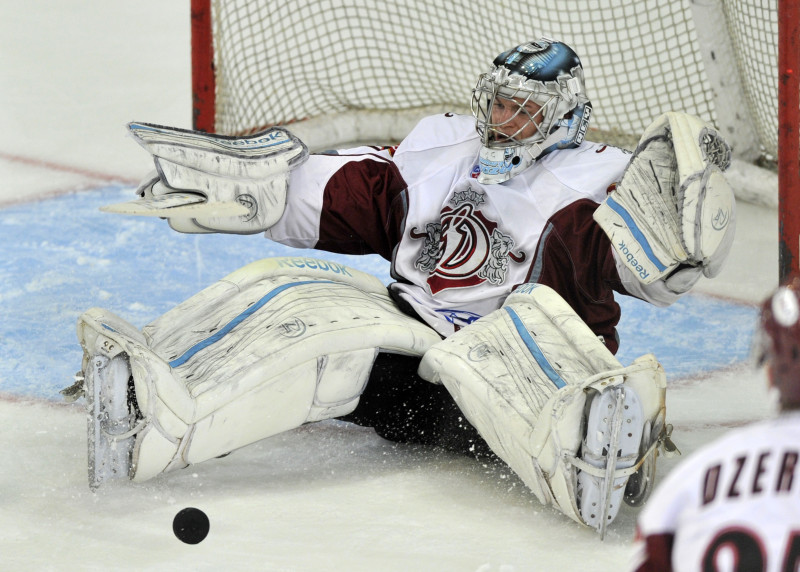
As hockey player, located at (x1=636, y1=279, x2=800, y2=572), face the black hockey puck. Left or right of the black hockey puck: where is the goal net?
right

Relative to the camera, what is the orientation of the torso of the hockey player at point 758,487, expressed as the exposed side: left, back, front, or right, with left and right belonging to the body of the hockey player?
back

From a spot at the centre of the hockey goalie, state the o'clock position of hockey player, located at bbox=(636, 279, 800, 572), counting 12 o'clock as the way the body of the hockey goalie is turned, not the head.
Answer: The hockey player is roughly at 10 o'clock from the hockey goalie.

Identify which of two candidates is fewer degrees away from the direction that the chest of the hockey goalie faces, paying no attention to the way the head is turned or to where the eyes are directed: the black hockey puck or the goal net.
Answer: the black hockey puck

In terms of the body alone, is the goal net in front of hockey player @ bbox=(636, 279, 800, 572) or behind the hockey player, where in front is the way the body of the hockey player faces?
in front

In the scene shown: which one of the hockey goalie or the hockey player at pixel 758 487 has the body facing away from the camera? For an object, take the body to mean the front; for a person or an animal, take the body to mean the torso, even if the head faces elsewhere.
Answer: the hockey player

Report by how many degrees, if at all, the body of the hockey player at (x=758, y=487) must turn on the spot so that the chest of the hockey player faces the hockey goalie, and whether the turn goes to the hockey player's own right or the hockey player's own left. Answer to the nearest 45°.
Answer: approximately 45° to the hockey player's own left

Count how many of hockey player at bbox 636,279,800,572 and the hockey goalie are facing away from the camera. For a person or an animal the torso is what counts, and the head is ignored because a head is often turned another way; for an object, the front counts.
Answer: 1

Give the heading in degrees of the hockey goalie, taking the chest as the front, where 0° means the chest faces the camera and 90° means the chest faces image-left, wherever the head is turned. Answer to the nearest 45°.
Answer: approximately 45°

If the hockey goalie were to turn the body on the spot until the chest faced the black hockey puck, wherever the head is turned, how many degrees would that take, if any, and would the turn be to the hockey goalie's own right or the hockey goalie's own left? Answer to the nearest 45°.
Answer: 0° — they already face it

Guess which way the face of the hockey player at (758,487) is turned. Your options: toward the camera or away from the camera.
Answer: away from the camera

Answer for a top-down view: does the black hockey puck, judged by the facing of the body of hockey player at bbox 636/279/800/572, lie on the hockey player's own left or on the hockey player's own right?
on the hockey player's own left

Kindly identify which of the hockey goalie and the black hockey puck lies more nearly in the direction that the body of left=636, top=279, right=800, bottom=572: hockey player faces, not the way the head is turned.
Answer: the hockey goalie
